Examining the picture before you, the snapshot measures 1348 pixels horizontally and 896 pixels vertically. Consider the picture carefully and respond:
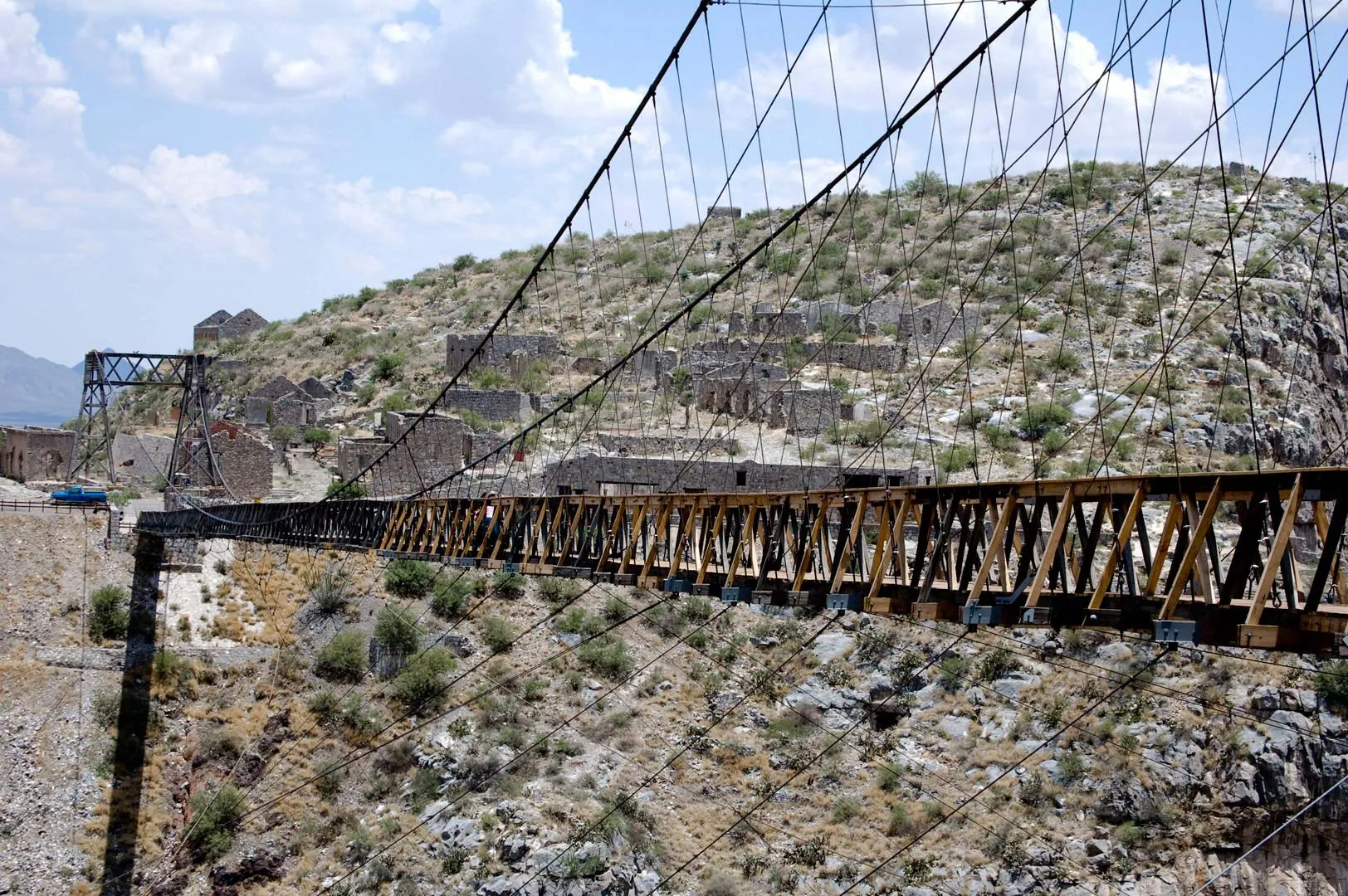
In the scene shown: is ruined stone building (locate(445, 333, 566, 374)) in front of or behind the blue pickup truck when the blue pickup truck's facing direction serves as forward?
behind

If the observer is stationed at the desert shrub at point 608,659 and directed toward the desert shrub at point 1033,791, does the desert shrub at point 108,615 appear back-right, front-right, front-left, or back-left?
back-right

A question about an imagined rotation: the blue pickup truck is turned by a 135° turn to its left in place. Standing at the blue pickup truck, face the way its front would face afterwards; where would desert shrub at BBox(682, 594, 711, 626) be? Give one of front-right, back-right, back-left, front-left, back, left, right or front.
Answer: front

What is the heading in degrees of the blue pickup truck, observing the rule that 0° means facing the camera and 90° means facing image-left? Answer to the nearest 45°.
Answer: approximately 90°

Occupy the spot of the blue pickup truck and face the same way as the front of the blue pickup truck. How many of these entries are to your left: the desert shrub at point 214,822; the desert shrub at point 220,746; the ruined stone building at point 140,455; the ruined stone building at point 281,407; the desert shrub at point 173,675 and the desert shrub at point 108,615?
4

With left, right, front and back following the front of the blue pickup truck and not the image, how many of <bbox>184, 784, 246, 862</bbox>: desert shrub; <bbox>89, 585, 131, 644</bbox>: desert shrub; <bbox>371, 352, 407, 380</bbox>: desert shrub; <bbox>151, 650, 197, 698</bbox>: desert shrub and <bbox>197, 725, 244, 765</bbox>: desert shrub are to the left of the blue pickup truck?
4

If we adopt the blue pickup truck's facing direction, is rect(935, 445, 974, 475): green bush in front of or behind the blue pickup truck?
behind

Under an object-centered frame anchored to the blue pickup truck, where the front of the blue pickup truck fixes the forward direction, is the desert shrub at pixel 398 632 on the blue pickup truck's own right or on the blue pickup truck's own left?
on the blue pickup truck's own left

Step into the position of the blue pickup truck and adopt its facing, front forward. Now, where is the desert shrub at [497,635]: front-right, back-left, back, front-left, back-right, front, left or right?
back-left

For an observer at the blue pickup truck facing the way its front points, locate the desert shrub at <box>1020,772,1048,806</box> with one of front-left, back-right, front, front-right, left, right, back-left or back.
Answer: back-left

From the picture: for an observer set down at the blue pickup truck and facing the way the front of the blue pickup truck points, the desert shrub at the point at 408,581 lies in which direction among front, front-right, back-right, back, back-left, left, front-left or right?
back-left

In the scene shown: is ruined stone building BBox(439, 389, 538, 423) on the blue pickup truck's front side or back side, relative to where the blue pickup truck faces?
on the back side

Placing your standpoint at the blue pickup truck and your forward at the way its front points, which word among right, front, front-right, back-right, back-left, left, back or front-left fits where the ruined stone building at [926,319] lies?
back
